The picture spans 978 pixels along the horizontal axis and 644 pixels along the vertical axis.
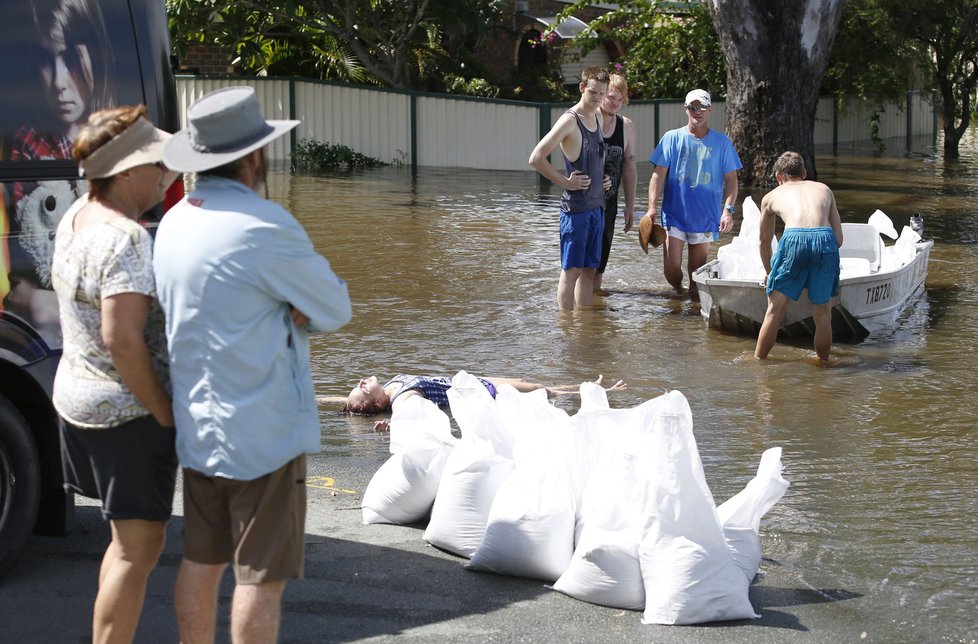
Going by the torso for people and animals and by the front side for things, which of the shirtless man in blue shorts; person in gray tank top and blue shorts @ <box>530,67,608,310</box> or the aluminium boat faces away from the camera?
the shirtless man in blue shorts

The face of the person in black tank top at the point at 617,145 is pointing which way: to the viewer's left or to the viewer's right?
to the viewer's left

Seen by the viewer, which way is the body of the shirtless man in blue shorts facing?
away from the camera

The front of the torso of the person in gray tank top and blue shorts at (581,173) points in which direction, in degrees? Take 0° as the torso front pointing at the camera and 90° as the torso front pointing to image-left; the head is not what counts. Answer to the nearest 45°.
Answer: approximately 315°

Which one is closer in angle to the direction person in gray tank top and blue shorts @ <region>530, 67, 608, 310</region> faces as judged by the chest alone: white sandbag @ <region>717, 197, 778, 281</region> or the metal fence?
the white sandbag

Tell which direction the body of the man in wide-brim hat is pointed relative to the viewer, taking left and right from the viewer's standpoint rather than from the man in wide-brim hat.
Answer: facing away from the viewer and to the right of the viewer

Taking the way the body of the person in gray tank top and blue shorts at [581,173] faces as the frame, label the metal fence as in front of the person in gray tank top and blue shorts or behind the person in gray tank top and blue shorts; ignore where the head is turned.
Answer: behind

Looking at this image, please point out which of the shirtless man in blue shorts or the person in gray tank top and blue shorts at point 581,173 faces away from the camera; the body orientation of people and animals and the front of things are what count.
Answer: the shirtless man in blue shorts
